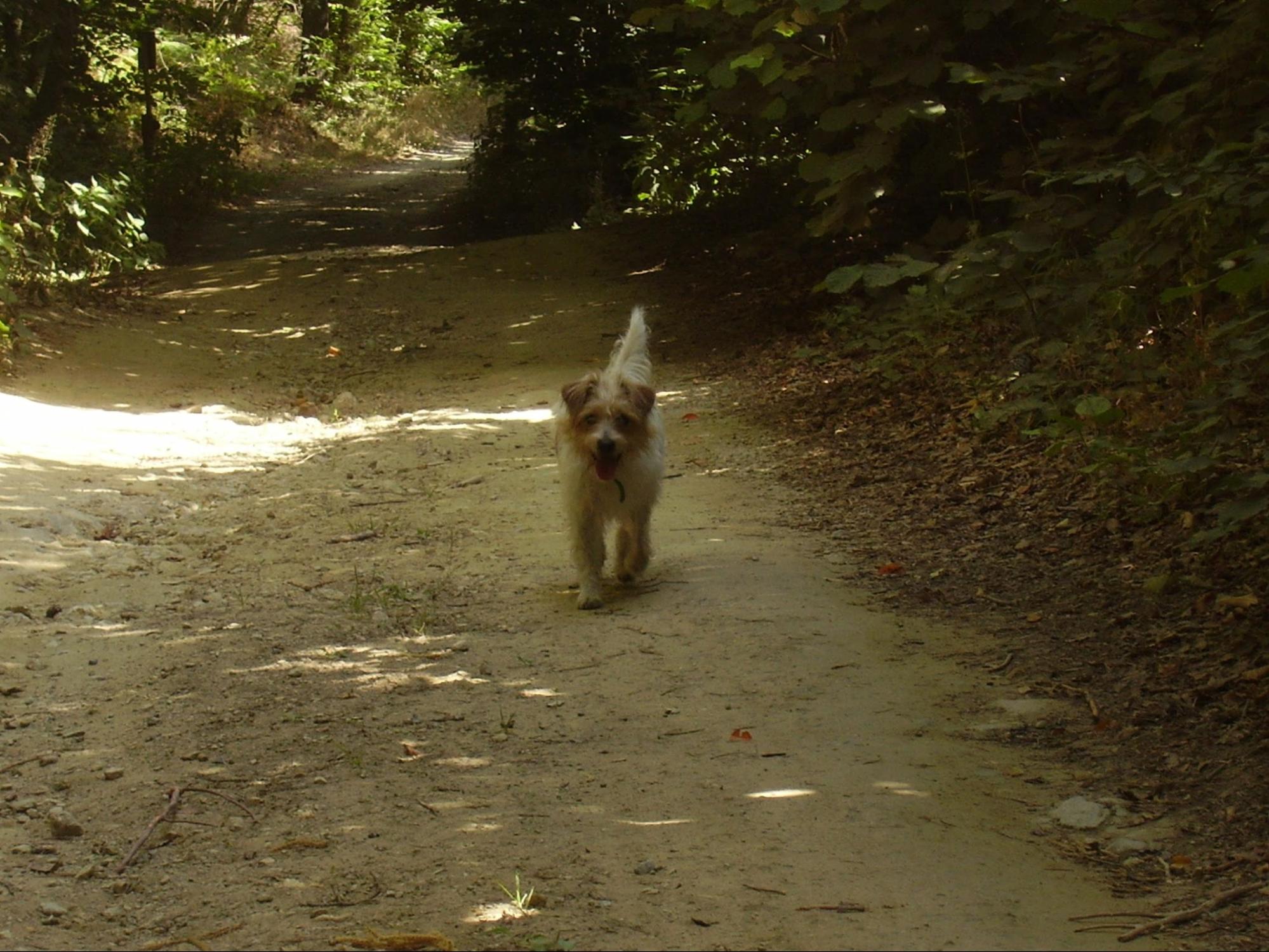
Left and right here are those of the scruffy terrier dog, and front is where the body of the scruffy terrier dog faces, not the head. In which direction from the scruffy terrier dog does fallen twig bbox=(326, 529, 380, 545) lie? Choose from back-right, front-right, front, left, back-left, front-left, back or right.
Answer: back-right

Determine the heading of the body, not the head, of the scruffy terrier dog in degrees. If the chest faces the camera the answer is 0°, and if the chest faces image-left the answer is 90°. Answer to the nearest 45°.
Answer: approximately 0°

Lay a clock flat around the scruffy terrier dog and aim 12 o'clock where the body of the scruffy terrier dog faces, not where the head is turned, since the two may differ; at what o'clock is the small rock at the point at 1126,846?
The small rock is roughly at 11 o'clock from the scruffy terrier dog.

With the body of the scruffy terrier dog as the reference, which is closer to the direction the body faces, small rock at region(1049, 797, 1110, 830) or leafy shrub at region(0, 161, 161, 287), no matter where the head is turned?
the small rock

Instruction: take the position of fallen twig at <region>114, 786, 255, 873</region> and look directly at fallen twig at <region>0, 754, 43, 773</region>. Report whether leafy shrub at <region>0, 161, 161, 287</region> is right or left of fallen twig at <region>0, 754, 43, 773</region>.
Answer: right

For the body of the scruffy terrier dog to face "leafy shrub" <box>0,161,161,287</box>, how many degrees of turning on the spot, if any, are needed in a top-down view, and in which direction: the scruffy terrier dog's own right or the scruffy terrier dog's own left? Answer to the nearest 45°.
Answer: approximately 135° to the scruffy terrier dog's own right

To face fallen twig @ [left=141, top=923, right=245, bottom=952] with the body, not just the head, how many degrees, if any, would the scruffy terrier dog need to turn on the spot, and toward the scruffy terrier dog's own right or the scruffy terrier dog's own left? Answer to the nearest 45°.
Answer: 0° — it already faces it

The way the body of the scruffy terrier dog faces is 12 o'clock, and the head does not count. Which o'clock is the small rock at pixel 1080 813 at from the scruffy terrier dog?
The small rock is roughly at 11 o'clock from the scruffy terrier dog.
